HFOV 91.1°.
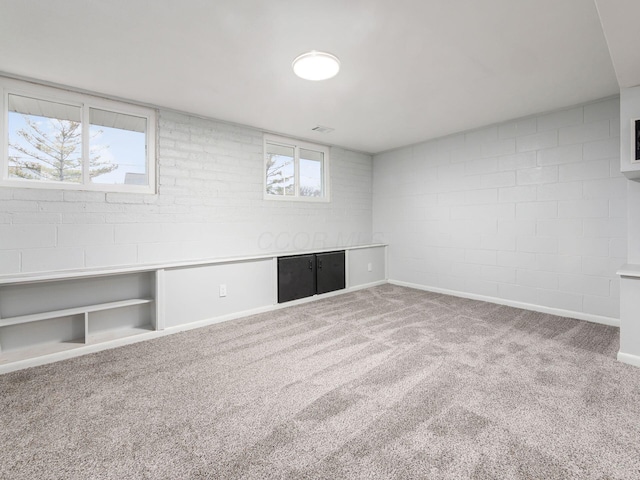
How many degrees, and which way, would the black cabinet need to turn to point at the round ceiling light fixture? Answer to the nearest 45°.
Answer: approximately 45° to its right

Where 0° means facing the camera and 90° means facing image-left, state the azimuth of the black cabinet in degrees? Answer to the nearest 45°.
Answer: approximately 315°

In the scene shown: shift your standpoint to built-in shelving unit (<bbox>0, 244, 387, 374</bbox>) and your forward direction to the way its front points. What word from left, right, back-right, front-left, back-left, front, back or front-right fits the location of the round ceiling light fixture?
front

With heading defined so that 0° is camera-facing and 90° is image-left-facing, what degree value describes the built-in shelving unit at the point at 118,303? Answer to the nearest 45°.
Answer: approximately 315°

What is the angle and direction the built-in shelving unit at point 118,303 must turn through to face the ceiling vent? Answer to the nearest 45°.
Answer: approximately 45° to its left

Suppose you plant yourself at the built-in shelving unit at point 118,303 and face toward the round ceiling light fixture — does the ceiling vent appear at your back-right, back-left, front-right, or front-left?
front-left
